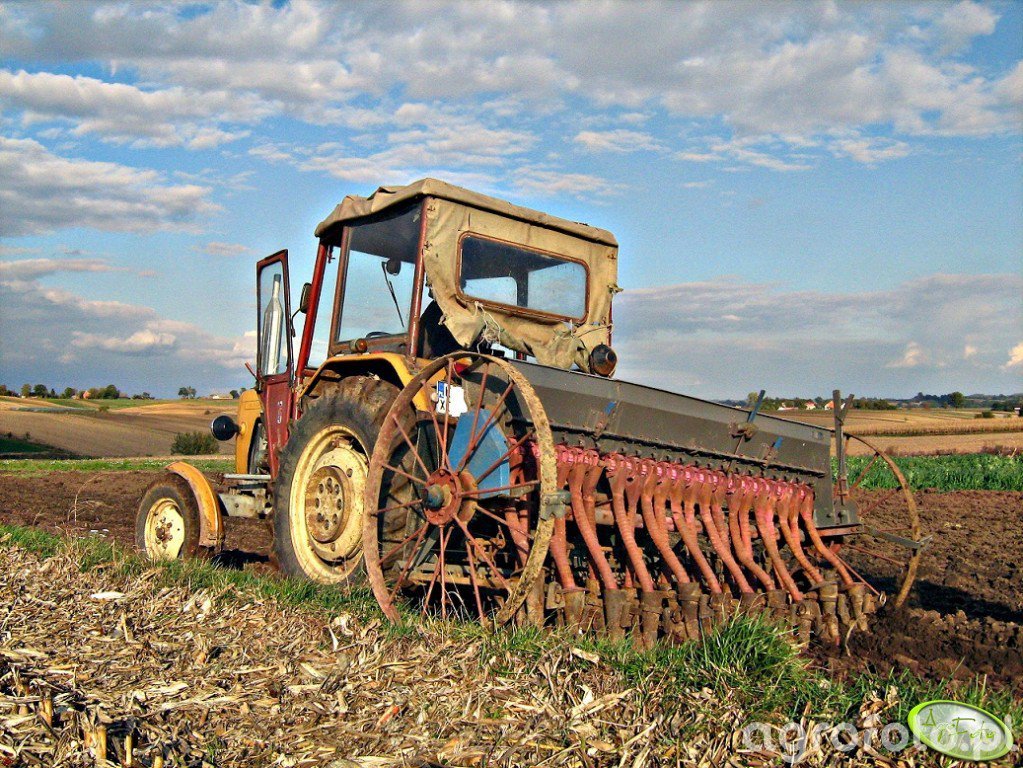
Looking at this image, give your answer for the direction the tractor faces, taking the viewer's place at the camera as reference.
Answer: facing away from the viewer and to the left of the viewer
